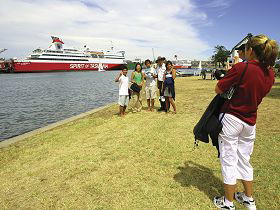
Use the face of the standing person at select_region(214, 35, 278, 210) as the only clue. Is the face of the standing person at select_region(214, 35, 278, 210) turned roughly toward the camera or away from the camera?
away from the camera

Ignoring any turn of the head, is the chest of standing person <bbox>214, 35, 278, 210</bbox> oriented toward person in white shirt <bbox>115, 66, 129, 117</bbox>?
yes

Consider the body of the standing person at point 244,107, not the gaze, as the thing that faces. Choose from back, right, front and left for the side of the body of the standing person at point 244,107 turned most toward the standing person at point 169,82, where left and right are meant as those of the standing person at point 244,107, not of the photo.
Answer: front

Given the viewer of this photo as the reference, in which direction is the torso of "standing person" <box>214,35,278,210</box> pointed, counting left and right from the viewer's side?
facing away from the viewer and to the left of the viewer

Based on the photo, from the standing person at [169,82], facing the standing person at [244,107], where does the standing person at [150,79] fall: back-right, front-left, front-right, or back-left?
back-right

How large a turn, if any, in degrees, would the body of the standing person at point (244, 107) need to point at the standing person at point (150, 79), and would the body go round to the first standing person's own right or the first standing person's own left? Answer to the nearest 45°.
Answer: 0° — they already face them
